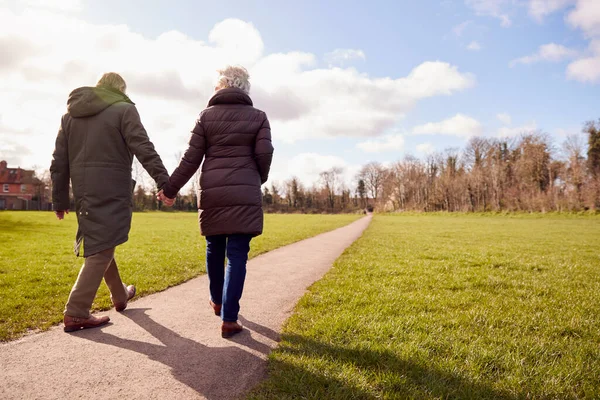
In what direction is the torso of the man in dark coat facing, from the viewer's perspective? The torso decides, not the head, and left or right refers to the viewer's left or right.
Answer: facing away from the viewer and to the right of the viewer
